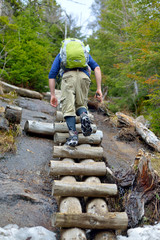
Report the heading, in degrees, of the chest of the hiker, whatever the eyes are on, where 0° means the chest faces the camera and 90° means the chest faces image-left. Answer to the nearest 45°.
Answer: approximately 180°

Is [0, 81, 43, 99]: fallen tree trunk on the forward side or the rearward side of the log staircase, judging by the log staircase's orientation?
on the rearward side

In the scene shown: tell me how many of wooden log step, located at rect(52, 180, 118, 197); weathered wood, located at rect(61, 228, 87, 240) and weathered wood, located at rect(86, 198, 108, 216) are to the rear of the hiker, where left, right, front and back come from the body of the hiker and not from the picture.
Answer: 3

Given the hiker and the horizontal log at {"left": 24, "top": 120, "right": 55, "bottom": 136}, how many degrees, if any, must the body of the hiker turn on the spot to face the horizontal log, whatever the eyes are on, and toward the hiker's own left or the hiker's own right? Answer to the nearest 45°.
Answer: approximately 45° to the hiker's own left
